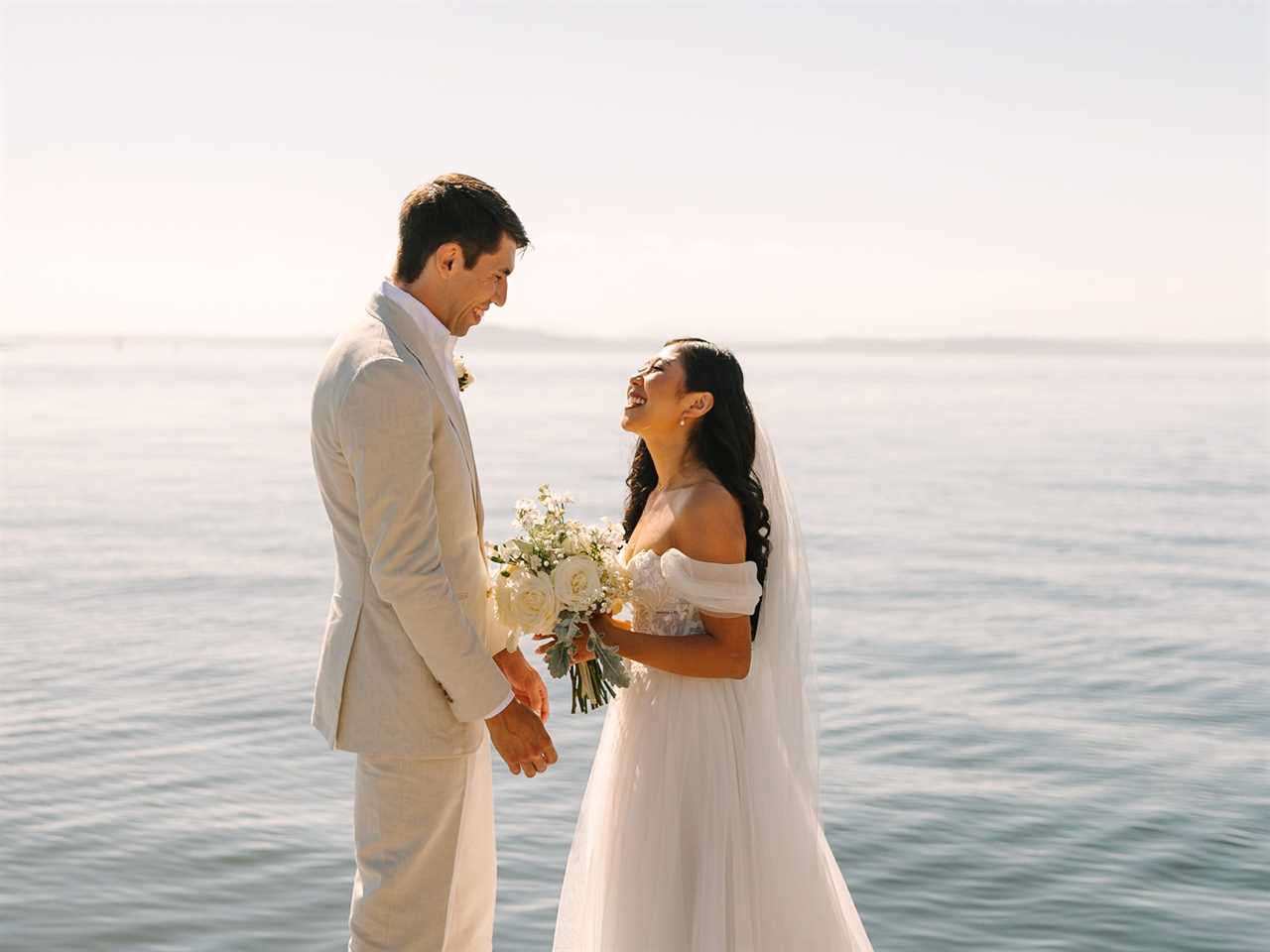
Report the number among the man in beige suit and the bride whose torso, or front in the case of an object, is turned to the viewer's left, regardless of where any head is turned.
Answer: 1

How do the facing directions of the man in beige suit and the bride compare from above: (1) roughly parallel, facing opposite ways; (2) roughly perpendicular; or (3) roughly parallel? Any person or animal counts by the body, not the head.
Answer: roughly parallel, facing opposite ways

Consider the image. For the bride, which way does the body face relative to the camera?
to the viewer's left

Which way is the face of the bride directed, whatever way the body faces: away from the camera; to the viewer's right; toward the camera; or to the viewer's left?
to the viewer's left

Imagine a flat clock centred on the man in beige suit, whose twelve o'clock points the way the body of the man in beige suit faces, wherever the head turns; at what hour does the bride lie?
The bride is roughly at 11 o'clock from the man in beige suit.

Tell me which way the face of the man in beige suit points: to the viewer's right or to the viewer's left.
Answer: to the viewer's right

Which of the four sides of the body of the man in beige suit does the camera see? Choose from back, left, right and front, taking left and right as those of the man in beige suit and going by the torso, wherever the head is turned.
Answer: right

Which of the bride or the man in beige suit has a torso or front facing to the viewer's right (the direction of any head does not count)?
the man in beige suit
